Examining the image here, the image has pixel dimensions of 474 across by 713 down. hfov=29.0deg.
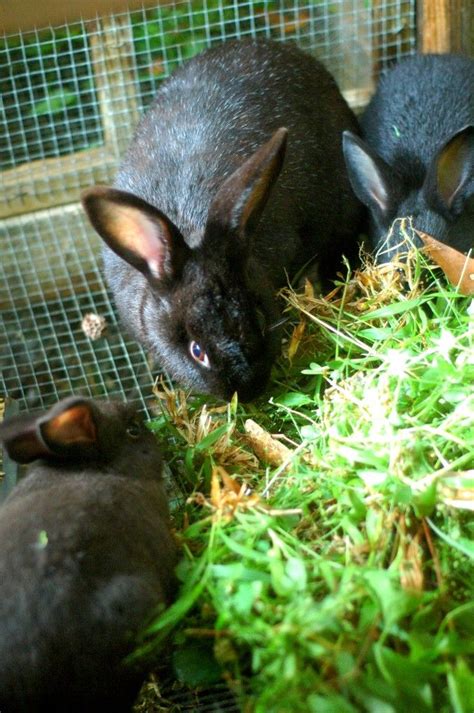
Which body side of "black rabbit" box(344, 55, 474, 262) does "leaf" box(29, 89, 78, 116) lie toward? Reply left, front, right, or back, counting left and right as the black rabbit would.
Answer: right

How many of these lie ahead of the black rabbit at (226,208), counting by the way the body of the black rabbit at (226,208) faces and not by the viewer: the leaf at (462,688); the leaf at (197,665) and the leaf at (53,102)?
2

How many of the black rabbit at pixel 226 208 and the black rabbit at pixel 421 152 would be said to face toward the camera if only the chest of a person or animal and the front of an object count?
2

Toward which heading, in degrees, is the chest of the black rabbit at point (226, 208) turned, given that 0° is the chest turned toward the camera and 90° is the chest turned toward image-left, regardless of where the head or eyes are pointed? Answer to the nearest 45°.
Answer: approximately 0°

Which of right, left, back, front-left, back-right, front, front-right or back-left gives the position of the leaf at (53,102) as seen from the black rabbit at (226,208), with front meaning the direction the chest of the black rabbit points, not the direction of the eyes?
back-right

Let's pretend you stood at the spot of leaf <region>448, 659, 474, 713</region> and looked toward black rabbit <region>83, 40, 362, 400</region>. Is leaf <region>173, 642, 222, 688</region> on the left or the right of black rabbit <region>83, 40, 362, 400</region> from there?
left

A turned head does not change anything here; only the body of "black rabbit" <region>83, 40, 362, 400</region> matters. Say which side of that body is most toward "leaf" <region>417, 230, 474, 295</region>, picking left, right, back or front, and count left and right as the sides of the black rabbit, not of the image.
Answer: left

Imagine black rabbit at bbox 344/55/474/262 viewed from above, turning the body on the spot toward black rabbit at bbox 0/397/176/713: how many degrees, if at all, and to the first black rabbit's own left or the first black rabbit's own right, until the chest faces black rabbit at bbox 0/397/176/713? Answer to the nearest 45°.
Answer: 0° — it already faces it

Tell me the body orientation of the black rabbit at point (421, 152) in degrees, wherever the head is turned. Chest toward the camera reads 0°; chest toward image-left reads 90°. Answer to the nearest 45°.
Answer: approximately 0°
